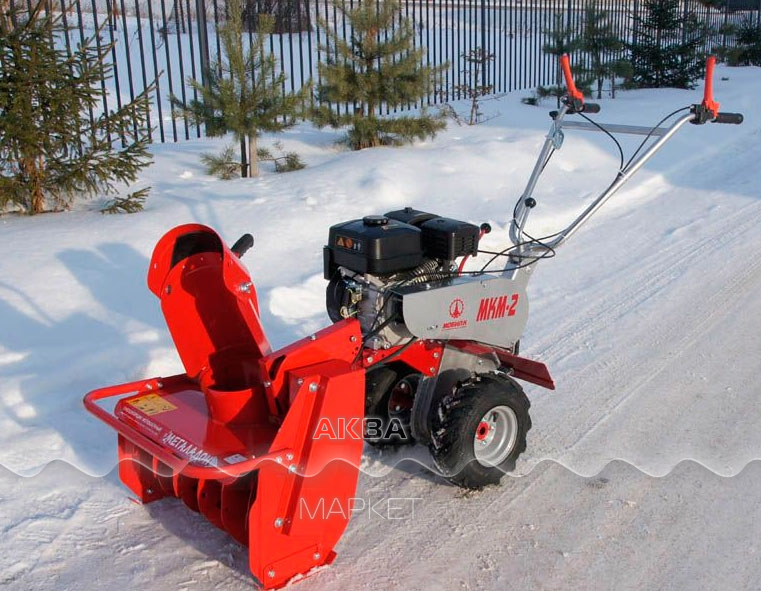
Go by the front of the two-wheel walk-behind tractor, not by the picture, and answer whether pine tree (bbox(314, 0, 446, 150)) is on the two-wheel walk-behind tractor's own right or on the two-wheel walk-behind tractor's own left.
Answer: on the two-wheel walk-behind tractor's own right

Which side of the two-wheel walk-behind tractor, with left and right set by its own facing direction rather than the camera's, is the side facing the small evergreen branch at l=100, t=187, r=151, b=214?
right

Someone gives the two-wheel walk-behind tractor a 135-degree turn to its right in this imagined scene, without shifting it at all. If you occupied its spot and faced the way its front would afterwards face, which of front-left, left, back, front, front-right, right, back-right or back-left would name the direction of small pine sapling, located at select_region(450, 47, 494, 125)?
front

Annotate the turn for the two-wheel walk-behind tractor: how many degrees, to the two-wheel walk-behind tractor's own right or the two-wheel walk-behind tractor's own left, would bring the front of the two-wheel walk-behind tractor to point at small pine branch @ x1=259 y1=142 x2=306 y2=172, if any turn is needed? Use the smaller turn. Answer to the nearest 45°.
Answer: approximately 135° to the two-wheel walk-behind tractor's own right

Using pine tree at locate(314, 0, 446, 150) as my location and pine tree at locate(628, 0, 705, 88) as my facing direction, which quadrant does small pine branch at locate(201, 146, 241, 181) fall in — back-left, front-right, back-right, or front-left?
back-left

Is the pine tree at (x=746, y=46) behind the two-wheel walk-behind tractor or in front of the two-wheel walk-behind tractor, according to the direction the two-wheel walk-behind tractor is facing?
behind

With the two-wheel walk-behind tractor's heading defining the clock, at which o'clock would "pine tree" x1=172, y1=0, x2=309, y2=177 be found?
The pine tree is roughly at 4 o'clock from the two-wheel walk-behind tractor.

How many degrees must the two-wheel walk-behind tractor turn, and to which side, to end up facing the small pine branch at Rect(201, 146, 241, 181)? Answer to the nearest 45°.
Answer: approximately 135° to its right

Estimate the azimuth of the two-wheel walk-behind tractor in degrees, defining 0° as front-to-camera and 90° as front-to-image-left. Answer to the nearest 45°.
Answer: approximately 45°
